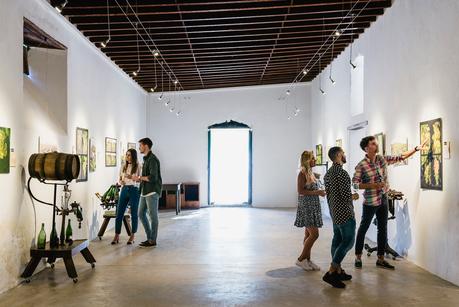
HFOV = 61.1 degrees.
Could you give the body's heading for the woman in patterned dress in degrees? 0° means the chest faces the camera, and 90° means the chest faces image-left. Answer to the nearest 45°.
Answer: approximately 270°

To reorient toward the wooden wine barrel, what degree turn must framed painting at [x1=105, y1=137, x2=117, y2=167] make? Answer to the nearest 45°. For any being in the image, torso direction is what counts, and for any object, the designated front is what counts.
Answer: approximately 45° to its right

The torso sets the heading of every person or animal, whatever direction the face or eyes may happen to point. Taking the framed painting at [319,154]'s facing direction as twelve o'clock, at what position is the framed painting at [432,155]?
the framed painting at [432,155] is roughly at 10 o'clock from the framed painting at [319,154].

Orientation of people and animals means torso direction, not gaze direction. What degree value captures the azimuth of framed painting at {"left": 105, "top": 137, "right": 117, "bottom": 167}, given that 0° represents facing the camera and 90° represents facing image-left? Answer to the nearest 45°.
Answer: approximately 315°

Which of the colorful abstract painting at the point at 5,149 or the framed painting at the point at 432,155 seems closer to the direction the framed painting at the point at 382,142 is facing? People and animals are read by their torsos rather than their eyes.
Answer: the colorful abstract painting

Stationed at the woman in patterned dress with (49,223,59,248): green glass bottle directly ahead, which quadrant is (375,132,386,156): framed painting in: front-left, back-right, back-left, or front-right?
back-right

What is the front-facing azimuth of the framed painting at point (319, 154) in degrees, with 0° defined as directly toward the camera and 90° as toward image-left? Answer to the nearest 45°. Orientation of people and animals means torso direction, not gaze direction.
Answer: approximately 45°

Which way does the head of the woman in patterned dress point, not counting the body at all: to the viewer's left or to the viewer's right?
to the viewer's right
